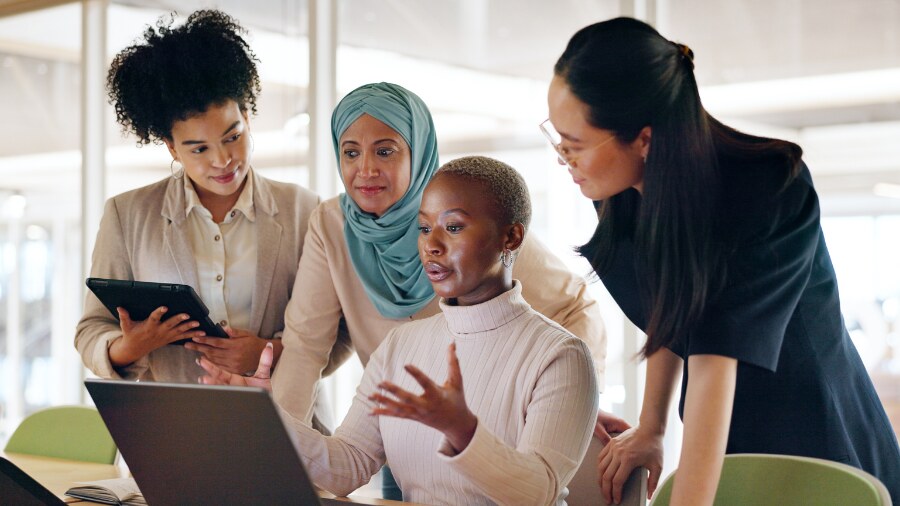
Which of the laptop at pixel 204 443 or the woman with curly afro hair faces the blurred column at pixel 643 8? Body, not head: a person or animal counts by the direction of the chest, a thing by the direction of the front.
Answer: the laptop

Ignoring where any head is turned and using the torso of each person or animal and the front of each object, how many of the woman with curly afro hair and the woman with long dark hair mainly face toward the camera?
1

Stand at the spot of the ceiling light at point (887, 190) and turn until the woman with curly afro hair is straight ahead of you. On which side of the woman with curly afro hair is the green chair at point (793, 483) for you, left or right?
left

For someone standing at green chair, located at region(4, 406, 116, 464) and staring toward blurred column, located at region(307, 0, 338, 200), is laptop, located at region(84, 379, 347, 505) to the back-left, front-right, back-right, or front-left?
back-right

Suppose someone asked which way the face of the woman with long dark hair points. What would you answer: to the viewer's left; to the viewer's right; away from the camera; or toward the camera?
to the viewer's left

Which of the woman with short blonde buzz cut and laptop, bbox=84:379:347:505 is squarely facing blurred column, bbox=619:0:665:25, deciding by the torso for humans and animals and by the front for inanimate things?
the laptop

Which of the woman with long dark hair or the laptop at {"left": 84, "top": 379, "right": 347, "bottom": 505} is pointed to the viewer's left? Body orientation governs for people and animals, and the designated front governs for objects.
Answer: the woman with long dark hair

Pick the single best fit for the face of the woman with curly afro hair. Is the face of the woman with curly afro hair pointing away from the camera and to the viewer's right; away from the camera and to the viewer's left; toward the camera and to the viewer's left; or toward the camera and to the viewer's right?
toward the camera and to the viewer's right

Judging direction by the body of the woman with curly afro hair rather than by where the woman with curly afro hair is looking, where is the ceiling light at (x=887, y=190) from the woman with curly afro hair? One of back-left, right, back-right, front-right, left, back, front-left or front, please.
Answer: left

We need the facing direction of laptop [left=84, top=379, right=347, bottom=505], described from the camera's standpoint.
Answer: facing away from the viewer and to the right of the viewer

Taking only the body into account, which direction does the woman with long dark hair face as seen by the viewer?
to the viewer's left

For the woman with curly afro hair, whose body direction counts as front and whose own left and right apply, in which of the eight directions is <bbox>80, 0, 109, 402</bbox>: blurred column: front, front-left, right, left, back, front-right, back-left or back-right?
back

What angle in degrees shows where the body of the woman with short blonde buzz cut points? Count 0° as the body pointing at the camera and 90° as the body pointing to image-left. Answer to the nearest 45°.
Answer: approximately 45°

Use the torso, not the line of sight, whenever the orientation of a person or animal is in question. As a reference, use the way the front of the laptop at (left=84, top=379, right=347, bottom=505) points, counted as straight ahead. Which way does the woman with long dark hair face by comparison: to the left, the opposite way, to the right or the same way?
to the left
